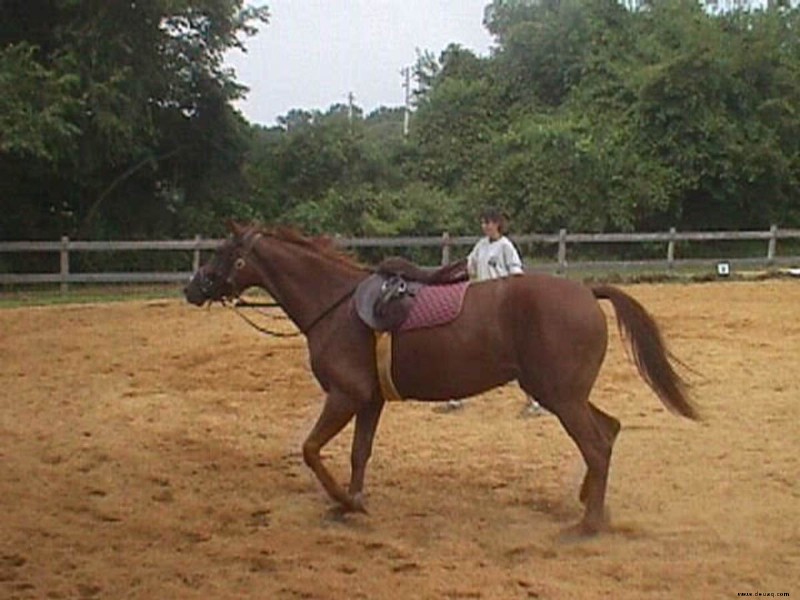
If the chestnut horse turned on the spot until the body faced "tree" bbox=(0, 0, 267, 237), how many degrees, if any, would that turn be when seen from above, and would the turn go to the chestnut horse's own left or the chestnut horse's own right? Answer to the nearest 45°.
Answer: approximately 45° to the chestnut horse's own right

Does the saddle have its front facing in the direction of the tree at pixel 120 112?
no

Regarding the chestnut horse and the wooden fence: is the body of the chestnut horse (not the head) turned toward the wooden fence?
no

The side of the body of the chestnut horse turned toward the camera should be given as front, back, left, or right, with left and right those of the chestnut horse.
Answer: left

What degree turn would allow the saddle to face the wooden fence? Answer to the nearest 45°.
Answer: approximately 90° to its right

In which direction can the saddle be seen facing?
to the viewer's left
